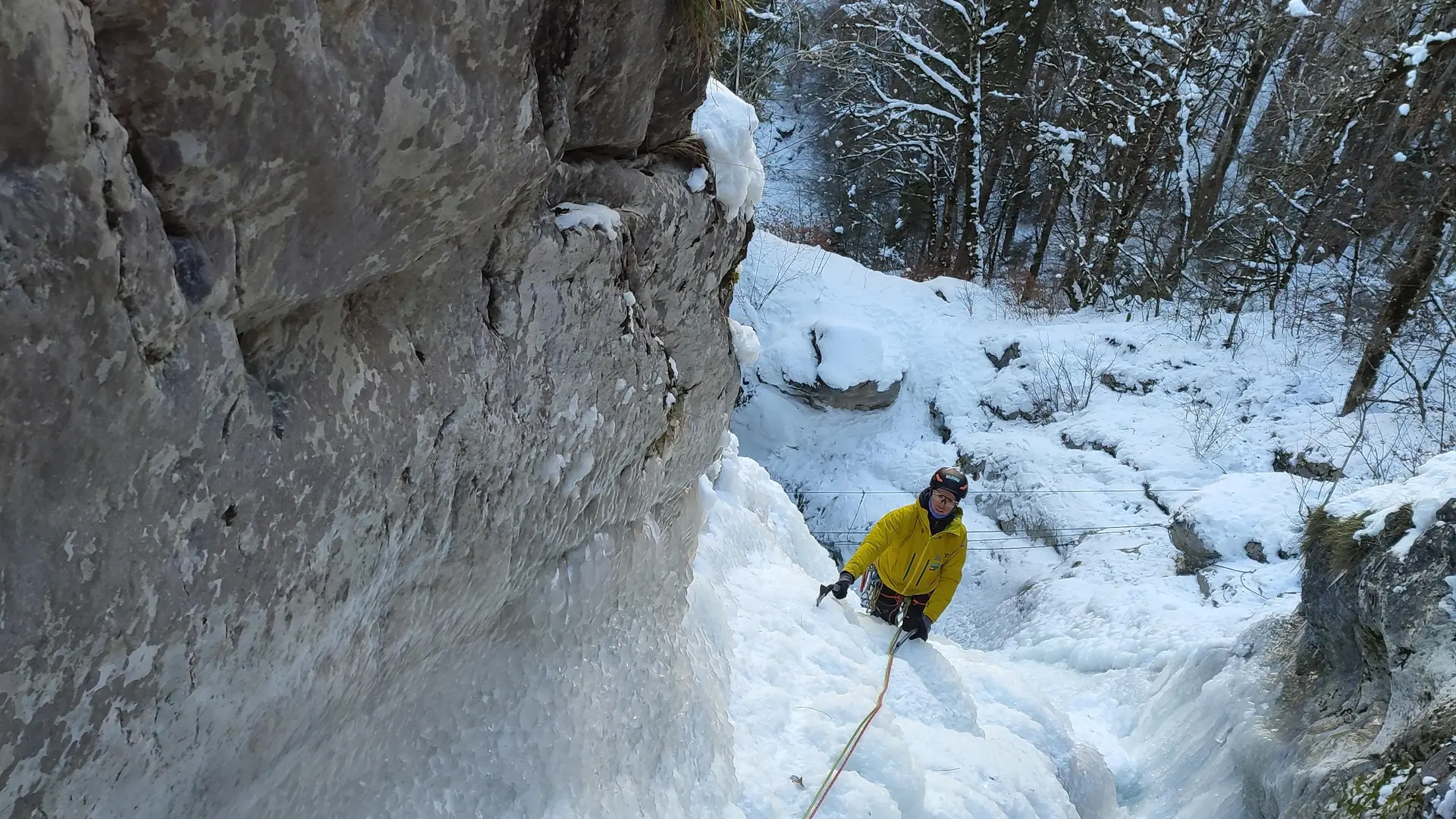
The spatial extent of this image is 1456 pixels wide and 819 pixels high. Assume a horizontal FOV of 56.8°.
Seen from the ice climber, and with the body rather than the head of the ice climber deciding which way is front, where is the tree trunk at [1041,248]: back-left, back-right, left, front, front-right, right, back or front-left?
back

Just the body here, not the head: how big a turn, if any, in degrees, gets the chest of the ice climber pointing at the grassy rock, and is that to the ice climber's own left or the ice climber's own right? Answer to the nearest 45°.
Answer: approximately 90° to the ice climber's own left

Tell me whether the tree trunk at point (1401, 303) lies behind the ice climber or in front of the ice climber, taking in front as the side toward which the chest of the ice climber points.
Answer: behind

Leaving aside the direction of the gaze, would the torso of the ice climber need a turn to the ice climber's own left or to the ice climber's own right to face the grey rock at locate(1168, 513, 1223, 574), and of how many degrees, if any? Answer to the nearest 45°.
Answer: approximately 135° to the ice climber's own left

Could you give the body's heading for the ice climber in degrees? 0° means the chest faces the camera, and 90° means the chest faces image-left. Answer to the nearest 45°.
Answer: approximately 0°

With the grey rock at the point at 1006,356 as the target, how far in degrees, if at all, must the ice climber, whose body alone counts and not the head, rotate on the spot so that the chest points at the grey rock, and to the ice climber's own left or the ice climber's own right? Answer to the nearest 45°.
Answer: approximately 180°
